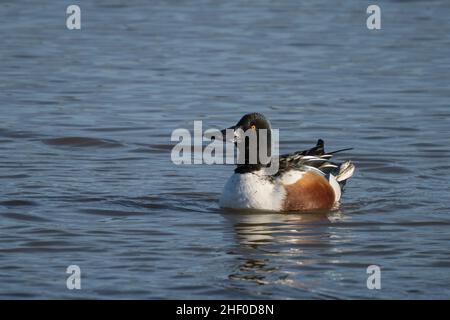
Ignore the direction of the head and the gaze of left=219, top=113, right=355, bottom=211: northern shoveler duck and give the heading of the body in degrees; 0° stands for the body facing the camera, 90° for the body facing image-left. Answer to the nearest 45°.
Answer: approximately 45°
